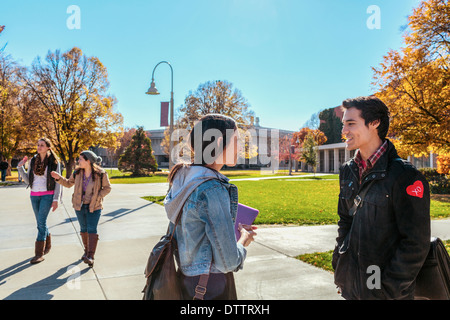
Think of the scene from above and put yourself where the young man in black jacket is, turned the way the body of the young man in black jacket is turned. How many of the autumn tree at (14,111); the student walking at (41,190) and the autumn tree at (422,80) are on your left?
0

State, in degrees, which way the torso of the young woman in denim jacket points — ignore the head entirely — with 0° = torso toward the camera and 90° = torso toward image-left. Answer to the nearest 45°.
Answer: approximately 225°

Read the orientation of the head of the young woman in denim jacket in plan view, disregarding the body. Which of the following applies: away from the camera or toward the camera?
away from the camera

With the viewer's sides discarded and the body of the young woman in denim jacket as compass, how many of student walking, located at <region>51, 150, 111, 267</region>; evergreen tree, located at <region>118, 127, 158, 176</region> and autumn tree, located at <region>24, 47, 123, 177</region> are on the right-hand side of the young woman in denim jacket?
0

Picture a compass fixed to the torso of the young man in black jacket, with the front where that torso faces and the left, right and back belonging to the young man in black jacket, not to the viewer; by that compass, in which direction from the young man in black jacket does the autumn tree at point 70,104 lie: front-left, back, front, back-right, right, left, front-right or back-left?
right

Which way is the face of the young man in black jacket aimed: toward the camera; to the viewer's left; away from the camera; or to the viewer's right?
to the viewer's left

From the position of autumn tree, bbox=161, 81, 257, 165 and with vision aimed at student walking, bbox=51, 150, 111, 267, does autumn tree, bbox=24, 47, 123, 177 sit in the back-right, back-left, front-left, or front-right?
front-right

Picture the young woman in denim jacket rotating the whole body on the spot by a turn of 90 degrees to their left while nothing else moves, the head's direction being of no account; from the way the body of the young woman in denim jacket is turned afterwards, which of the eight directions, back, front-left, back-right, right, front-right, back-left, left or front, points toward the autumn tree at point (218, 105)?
front-right

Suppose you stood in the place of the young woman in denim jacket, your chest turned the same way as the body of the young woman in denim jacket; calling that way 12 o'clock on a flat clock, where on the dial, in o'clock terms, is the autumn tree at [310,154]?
The autumn tree is roughly at 11 o'clock from the young woman in denim jacket.

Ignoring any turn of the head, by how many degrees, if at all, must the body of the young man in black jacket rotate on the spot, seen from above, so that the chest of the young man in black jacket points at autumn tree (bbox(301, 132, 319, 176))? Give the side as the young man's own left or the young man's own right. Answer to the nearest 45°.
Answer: approximately 135° to the young man's own right

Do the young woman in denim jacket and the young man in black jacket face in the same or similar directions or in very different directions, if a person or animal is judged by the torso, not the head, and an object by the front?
very different directions

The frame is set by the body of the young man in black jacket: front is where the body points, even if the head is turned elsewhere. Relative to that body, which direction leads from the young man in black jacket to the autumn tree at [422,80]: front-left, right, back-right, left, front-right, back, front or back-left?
back-right

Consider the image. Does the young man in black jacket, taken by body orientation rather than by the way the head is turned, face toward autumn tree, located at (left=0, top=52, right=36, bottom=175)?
no

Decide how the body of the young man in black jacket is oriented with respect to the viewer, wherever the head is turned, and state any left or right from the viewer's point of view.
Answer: facing the viewer and to the left of the viewer
